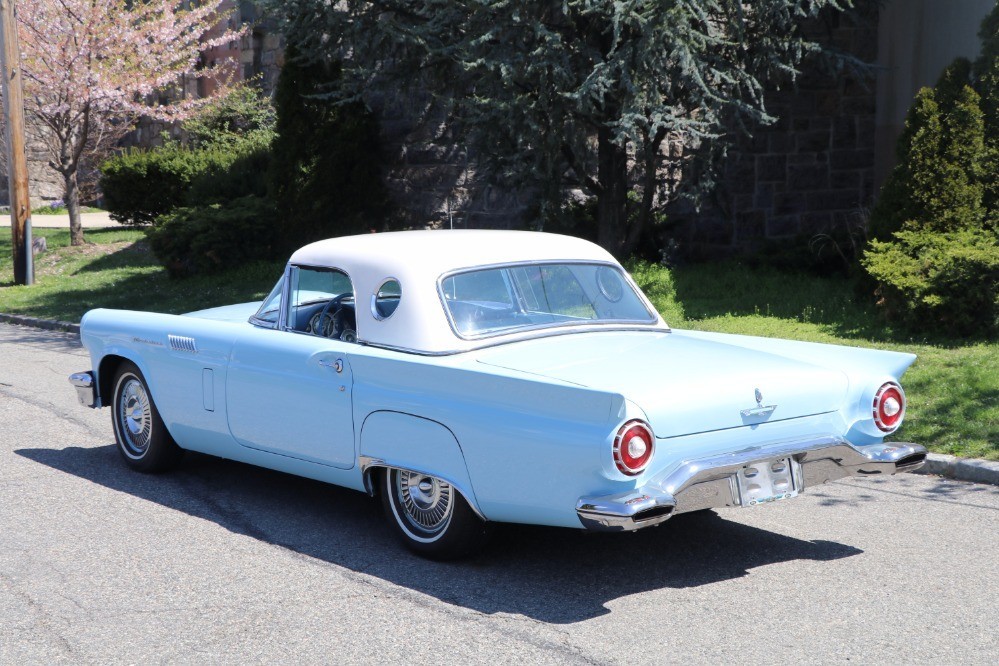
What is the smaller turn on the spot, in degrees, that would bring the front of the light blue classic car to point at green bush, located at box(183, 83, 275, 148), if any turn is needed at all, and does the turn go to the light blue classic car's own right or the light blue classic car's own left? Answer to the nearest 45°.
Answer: approximately 45° to the light blue classic car's own right

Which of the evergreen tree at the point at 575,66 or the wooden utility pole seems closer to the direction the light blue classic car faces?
the wooden utility pole

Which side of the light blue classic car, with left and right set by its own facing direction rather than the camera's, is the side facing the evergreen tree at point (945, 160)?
right

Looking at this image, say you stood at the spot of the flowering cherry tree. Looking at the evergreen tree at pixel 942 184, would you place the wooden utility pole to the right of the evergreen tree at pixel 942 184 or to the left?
right

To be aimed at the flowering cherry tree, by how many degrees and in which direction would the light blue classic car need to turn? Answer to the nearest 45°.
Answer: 0° — it already faces it

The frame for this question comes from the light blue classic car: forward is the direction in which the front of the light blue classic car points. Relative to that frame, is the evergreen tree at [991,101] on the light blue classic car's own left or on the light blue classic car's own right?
on the light blue classic car's own right

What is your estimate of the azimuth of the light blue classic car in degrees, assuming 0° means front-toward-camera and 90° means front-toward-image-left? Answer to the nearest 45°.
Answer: approximately 135°

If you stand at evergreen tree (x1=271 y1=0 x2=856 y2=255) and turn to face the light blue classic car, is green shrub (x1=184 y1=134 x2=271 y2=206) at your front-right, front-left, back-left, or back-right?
back-right

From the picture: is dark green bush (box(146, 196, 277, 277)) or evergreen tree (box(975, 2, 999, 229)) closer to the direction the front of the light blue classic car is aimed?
the dark green bush

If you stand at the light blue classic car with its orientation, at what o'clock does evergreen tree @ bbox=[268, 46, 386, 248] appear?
The evergreen tree is roughly at 1 o'clock from the light blue classic car.

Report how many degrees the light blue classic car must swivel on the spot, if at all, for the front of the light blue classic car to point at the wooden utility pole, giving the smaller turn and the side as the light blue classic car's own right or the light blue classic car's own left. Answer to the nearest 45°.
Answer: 0° — it already faces it

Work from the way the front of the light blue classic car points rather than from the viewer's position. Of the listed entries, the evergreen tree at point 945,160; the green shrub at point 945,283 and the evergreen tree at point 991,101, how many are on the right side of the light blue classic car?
3

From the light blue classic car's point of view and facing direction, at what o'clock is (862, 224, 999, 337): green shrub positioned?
The green shrub is roughly at 3 o'clock from the light blue classic car.
